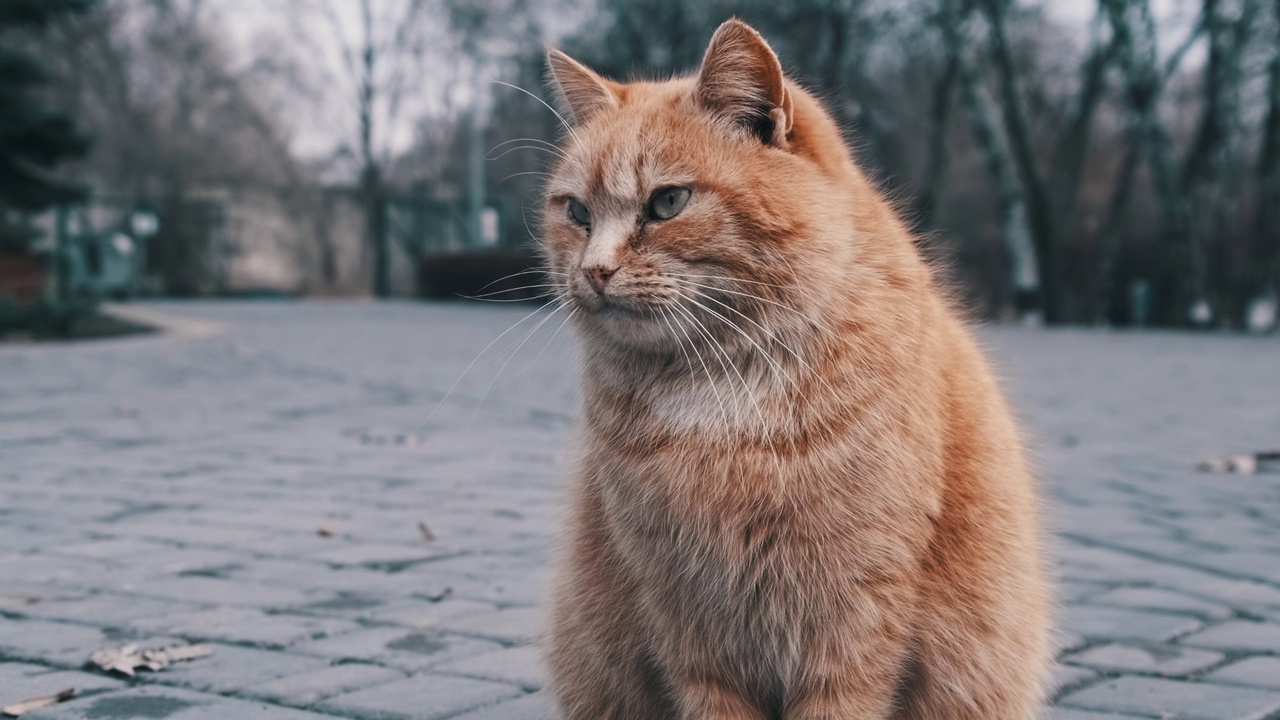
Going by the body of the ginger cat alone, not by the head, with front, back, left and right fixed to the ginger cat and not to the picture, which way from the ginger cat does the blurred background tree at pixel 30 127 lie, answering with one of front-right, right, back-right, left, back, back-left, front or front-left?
right

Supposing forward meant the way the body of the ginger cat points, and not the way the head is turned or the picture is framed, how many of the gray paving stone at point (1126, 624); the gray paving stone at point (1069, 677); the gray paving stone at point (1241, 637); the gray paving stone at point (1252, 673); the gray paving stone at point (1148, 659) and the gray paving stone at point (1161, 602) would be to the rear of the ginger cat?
6

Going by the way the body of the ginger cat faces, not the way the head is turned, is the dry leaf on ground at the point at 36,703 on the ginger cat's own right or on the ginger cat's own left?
on the ginger cat's own right

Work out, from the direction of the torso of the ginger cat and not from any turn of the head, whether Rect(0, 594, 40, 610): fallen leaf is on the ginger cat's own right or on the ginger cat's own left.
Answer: on the ginger cat's own right

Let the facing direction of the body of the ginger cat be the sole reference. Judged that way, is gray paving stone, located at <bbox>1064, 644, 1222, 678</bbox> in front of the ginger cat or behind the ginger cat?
behind

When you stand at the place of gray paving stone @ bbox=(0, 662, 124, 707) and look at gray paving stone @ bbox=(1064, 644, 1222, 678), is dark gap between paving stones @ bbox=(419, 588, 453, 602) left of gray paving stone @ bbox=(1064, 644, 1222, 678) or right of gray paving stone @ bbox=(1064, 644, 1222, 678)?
left

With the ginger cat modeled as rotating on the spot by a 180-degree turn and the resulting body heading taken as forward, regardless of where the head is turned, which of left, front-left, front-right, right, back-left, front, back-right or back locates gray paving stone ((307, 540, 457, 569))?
left

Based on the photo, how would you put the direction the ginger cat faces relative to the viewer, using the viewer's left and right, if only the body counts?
facing the viewer and to the left of the viewer

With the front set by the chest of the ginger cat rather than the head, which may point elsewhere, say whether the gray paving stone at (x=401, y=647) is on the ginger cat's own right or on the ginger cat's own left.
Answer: on the ginger cat's own right

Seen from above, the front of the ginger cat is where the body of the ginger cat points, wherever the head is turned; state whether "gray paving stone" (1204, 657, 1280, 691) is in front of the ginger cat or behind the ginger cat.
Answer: behind
